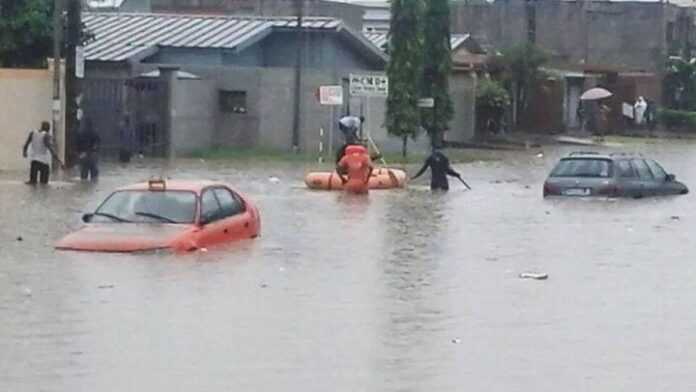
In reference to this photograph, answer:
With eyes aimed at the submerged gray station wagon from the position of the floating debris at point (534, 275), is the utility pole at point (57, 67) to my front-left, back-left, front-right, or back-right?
front-left

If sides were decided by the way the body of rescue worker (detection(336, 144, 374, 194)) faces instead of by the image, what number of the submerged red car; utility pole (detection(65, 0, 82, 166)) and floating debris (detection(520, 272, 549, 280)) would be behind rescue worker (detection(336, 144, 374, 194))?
2

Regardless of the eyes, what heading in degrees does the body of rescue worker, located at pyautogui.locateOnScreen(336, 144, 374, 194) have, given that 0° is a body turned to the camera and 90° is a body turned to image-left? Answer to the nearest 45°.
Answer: approximately 180°

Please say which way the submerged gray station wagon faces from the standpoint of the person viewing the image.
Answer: facing away from the viewer and to the right of the viewer

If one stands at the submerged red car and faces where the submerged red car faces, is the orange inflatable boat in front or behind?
behind

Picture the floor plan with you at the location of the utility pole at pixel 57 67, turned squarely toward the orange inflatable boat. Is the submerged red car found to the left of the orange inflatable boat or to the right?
right
